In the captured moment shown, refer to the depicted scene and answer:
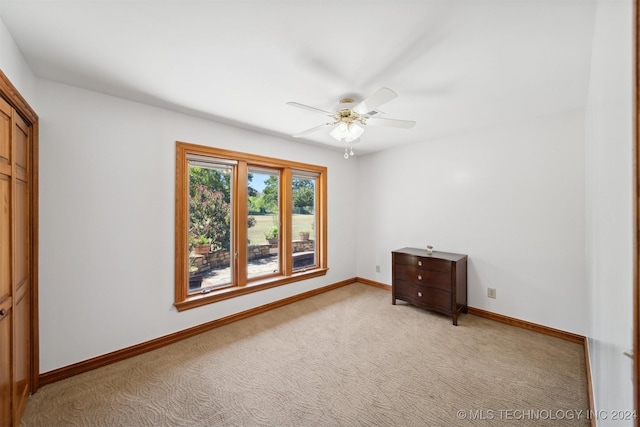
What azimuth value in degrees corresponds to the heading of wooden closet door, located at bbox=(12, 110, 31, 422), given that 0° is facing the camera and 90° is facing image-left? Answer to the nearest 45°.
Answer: approximately 270°

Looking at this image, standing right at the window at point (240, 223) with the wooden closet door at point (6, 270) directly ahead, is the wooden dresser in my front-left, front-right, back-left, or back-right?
back-left

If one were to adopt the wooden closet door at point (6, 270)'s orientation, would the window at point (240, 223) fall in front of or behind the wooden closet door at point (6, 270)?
in front

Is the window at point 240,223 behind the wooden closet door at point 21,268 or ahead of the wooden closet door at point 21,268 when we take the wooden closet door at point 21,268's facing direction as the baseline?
ahead

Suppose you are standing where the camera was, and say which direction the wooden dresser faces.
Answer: facing the viewer and to the left of the viewer

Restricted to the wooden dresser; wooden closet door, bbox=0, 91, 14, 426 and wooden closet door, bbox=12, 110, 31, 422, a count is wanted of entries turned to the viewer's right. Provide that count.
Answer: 2

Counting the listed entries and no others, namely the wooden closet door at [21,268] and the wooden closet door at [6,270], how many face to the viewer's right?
2

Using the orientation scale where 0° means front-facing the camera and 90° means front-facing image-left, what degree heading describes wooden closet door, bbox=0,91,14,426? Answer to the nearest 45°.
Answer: approximately 270°

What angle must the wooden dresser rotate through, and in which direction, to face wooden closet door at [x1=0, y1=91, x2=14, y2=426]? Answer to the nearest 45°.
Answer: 0° — it already faces it
